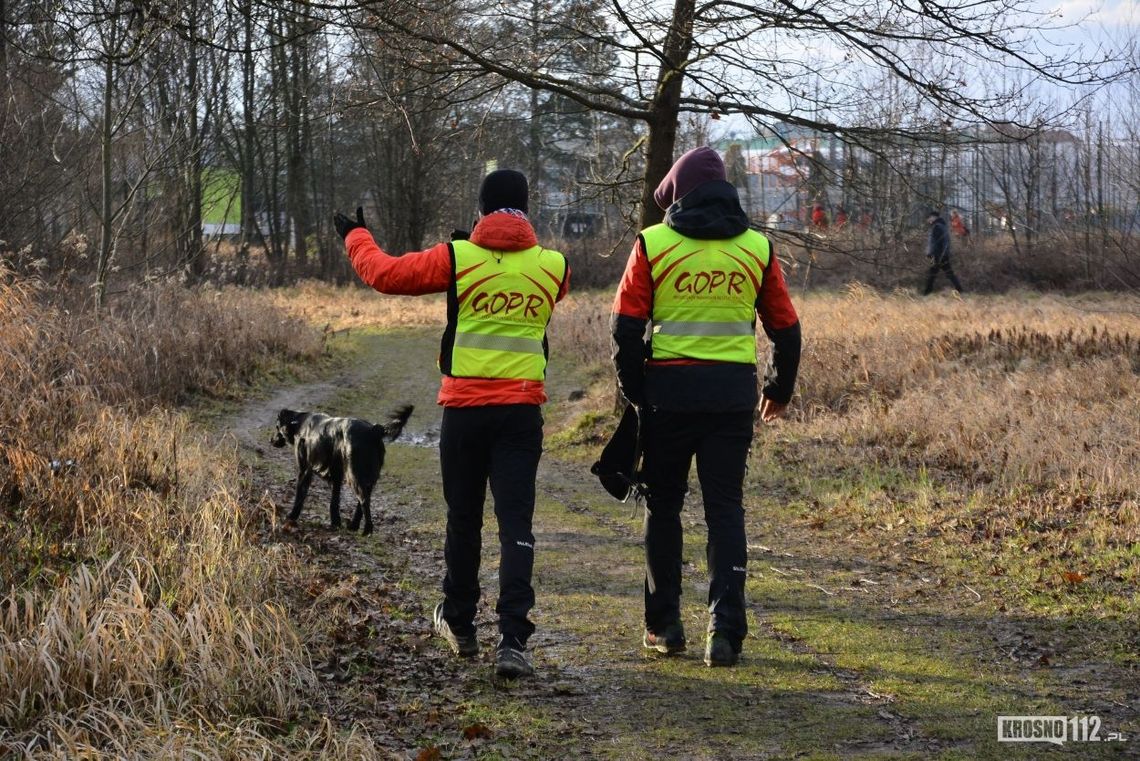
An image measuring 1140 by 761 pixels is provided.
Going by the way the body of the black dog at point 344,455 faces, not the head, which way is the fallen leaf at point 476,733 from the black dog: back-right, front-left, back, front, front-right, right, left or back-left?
back-left

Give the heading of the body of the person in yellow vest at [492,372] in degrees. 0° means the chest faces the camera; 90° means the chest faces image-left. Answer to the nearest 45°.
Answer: approximately 180°

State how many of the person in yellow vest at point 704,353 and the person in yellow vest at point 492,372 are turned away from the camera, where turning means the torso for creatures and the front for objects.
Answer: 2

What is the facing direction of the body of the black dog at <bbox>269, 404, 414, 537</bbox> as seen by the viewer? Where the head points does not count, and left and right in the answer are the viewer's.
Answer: facing away from the viewer and to the left of the viewer

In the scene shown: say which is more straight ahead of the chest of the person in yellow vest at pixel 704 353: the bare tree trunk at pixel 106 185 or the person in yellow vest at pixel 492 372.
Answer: the bare tree trunk

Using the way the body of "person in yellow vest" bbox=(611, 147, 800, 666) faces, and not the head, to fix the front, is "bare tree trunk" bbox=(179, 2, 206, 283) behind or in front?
in front

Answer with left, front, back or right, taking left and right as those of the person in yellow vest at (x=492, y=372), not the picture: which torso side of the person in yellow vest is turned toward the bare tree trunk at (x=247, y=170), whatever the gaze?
front

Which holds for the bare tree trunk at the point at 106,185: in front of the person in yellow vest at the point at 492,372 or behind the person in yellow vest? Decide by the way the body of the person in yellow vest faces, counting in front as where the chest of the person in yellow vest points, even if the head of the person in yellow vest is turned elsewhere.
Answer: in front

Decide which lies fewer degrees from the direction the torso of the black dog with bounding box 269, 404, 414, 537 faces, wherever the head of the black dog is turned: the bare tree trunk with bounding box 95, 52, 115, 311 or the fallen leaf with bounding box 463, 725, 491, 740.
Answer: the bare tree trunk

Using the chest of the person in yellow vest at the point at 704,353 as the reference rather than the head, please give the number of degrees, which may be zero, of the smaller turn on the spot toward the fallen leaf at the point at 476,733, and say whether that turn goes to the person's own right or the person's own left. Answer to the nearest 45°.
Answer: approximately 135° to the person's own left

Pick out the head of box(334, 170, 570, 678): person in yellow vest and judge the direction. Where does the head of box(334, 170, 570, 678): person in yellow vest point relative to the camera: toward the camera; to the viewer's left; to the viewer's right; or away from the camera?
away from the camera

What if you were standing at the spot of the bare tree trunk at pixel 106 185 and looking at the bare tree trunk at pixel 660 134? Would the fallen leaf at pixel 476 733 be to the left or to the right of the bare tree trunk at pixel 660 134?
right

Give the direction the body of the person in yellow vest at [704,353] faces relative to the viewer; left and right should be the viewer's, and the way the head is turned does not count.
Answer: facing away from the viewer
